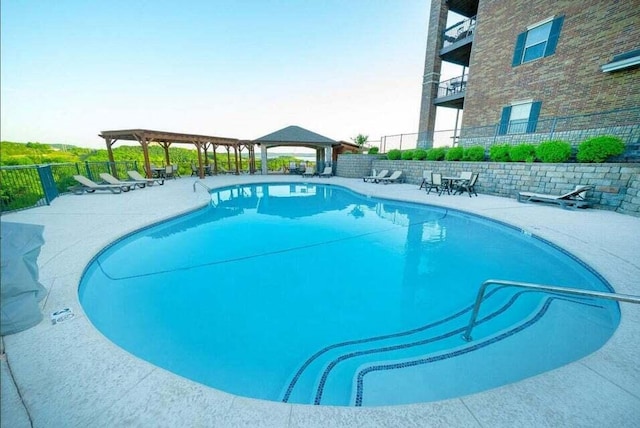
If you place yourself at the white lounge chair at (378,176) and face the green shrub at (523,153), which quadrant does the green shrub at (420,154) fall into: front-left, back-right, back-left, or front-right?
front-left

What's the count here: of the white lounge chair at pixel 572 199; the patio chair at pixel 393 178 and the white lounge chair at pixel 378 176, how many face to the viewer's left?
3

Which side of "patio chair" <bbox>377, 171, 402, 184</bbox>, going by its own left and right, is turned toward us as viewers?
left

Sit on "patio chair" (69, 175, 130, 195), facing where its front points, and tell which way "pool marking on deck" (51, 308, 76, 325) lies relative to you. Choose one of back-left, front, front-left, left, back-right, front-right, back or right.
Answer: right

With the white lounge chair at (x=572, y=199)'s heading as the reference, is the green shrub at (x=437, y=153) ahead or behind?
ahead

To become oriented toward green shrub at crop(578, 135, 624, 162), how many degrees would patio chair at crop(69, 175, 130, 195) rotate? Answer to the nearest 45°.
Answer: approximately 45° to its right

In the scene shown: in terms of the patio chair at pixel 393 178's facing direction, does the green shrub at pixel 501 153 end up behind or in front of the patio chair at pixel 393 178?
behind

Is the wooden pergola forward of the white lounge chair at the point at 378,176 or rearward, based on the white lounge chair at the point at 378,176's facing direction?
forward

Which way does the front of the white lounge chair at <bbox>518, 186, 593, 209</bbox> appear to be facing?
to the viewer's left

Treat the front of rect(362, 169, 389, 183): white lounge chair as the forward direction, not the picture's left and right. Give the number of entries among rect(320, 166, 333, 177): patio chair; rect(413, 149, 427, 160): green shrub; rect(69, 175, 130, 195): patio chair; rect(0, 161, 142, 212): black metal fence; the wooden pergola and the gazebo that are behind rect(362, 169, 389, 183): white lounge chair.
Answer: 1

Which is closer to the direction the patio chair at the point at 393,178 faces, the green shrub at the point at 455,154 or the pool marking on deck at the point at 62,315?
the pool marking on deck

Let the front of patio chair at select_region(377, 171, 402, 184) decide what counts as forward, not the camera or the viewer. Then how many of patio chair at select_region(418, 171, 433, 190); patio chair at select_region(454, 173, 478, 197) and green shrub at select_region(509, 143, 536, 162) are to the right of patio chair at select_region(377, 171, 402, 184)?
0

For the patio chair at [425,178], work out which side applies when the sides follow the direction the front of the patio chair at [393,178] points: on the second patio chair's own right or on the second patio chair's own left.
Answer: on the second patio chair's own left

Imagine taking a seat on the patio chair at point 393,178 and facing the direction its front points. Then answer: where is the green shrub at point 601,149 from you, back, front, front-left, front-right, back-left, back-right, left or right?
back-left

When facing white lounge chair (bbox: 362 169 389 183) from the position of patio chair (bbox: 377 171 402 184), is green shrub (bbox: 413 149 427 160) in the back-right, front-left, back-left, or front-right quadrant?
back-right

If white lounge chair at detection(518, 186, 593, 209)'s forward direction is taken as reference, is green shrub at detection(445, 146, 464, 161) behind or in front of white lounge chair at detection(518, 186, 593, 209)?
in front

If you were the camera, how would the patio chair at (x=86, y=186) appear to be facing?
facing to the right of the viewer

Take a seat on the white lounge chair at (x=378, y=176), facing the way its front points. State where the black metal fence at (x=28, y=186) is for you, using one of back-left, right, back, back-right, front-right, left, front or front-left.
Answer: front-left
